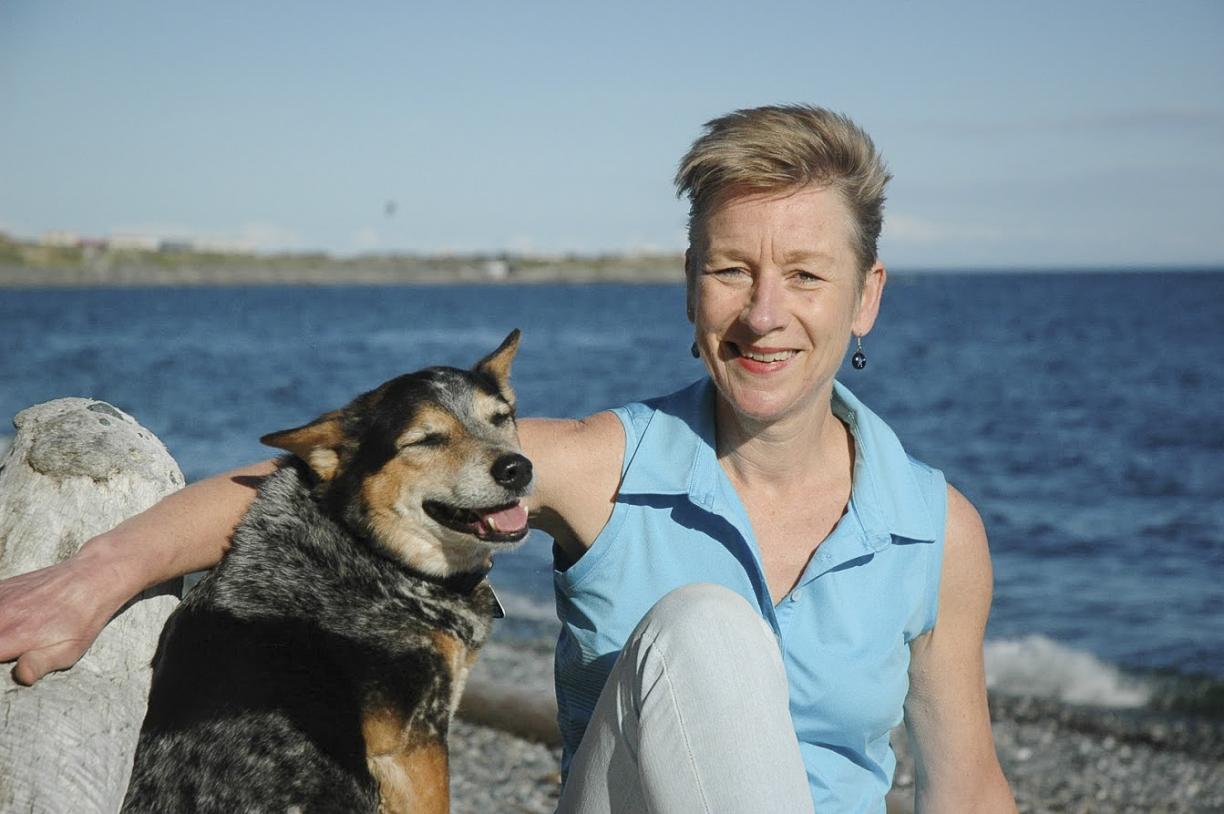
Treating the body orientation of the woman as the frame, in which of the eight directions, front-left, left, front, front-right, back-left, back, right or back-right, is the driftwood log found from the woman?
right

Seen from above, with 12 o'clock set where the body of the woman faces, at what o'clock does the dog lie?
The dog is roughly at 3 o'clock from the woman.

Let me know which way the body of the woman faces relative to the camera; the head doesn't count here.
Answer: toward the camera
